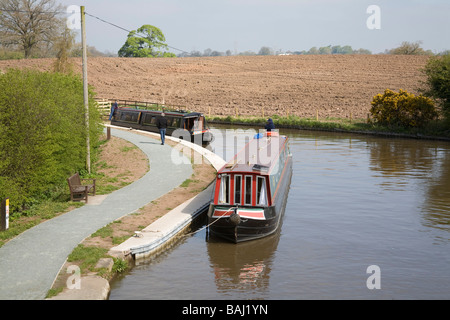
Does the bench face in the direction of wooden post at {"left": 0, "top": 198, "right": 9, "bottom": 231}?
no

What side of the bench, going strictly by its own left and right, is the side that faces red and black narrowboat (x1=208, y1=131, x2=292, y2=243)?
front

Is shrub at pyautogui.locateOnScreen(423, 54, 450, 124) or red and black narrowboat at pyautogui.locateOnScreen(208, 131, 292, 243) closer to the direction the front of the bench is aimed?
the red and black narrowboat

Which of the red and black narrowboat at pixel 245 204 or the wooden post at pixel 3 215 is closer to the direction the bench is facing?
the red and black narrowboat

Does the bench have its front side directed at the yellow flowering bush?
no

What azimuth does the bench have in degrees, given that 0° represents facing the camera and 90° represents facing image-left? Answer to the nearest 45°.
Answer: approximately 315°

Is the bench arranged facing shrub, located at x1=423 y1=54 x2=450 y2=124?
no
